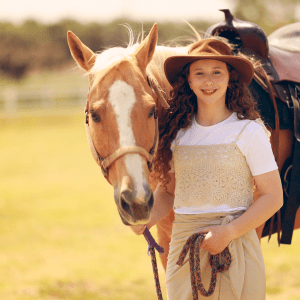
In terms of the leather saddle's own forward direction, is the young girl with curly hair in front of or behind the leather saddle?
in front

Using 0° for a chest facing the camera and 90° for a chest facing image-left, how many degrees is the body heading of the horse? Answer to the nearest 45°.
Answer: approximately 45°

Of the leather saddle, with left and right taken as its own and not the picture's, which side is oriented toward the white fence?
right

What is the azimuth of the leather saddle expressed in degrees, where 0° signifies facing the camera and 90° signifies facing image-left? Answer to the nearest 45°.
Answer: approximately 45°
